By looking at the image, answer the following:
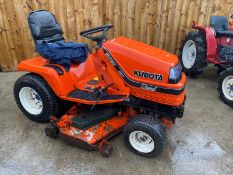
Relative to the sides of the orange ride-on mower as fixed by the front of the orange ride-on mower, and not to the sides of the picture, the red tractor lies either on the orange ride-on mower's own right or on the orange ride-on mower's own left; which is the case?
on the orange ride-on mower's own left

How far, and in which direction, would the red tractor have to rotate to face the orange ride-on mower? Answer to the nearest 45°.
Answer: approximately 90° to its right

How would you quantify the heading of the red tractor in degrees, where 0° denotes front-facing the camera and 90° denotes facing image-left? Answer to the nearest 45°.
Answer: approximately 315°

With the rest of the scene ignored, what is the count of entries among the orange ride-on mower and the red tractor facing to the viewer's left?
0
